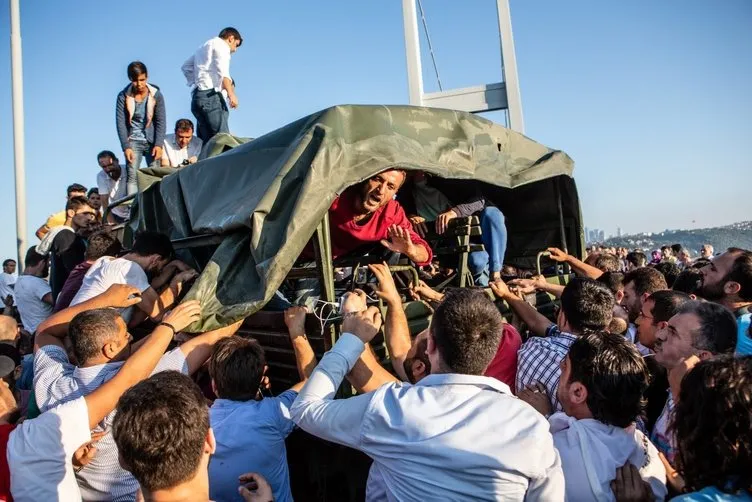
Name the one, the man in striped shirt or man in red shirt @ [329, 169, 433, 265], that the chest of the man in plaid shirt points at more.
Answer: the man in red shirt

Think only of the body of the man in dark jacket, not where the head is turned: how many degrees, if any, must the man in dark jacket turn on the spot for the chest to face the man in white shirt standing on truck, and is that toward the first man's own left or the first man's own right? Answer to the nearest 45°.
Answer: approximately 90° to the first man's own left

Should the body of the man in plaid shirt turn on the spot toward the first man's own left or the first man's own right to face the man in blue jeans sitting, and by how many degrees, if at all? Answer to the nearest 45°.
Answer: approximately 45° to the first man's own right

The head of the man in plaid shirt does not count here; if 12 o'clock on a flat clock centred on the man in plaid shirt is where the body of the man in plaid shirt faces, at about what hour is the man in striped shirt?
The man in striped shirt is roughly at 10 o'clock from the man in plaid shirt.

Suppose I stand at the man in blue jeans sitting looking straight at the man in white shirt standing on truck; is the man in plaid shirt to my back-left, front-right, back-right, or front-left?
back-left

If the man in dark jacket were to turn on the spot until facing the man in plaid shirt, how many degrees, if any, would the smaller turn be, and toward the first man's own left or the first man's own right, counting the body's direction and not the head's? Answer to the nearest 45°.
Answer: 0° — they already face them

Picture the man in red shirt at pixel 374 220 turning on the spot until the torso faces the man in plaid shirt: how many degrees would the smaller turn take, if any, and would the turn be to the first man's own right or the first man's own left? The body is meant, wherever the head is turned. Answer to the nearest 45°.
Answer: approximately 45° to the first man's own left

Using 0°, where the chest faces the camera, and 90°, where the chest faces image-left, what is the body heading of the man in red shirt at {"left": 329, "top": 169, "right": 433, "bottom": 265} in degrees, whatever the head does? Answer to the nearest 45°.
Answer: approximately 0°

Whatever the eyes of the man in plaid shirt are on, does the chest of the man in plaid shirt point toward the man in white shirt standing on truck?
yes

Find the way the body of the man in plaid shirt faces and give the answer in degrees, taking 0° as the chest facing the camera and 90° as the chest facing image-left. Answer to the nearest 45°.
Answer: approximately 135°

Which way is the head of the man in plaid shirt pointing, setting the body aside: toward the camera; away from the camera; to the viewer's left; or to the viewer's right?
away from the camera
